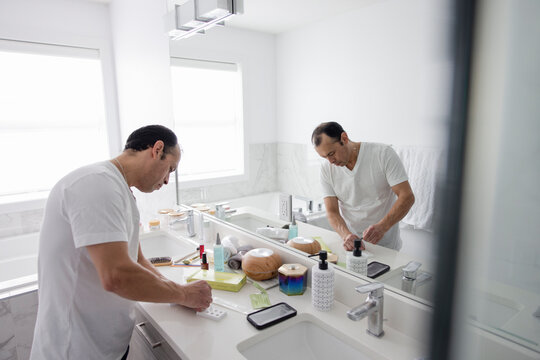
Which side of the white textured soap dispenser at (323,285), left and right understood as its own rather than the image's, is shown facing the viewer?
left

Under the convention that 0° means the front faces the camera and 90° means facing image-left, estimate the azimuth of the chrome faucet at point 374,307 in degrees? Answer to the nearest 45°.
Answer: approximately 45°

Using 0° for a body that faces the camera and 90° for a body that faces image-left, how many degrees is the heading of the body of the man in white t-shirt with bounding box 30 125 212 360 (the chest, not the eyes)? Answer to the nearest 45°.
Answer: approximately 270°

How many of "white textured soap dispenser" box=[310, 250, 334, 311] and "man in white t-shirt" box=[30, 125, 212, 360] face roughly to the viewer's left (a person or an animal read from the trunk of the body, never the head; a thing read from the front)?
1

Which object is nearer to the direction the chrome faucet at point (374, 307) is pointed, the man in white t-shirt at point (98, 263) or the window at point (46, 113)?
the man in white t-shirt

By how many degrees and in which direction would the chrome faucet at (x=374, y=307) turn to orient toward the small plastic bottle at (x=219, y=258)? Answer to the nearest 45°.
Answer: approximately 90° to its right

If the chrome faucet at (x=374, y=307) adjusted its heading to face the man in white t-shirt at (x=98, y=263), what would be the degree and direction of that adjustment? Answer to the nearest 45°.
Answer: approximately 45° to its right

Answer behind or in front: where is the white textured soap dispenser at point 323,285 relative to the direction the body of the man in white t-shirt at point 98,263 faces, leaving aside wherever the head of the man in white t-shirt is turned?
in front

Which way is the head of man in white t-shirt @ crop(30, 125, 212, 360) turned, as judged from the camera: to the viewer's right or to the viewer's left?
to the viewer's right

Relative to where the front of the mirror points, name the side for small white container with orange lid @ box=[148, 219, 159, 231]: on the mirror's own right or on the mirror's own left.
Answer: on the mirror's own right

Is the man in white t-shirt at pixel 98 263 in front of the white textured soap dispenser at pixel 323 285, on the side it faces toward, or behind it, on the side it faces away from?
in front

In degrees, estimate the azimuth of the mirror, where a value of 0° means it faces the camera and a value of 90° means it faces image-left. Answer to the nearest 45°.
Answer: approximately 45°

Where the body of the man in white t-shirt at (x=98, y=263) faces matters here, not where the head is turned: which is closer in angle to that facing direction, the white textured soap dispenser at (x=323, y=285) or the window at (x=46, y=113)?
the white textured soap dispenser
